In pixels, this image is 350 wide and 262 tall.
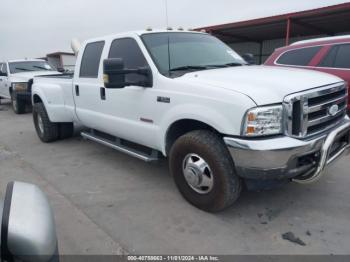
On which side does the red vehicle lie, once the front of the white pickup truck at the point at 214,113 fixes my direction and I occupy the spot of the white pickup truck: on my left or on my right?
on my left

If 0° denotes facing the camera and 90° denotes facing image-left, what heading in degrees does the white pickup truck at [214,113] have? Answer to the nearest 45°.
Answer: approximately 315°

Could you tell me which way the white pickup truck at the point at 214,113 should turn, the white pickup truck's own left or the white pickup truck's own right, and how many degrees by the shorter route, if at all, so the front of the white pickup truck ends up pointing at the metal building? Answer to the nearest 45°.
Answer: approximately 135° to the white pickup truck's own left

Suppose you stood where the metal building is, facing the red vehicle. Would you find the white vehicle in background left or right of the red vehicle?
right

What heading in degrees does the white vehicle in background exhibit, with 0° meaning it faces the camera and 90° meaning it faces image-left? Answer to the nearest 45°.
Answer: approximately 315°

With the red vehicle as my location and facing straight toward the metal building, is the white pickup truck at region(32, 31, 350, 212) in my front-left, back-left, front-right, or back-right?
back-left

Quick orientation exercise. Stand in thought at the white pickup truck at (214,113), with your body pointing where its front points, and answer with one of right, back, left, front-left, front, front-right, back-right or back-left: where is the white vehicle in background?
back
